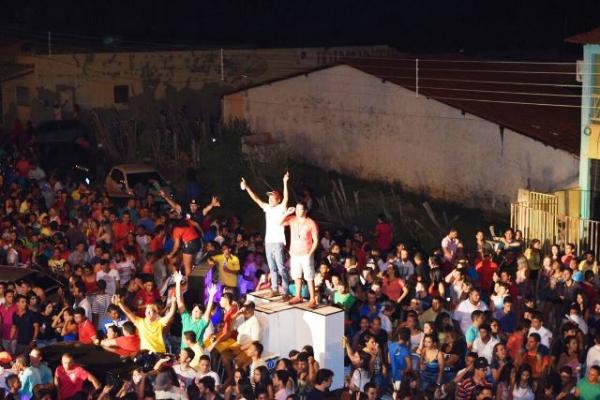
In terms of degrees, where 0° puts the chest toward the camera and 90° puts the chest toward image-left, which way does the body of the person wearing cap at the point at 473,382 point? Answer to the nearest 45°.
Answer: approximately 315°

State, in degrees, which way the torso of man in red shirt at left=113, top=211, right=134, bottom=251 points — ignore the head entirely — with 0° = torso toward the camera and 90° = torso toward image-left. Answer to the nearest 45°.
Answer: approximately 315°

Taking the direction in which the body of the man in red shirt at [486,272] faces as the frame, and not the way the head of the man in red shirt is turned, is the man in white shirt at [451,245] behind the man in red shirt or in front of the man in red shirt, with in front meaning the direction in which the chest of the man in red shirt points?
behind

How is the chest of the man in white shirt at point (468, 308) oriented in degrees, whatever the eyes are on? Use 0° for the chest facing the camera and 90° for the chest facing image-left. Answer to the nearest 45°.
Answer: approximately 315°

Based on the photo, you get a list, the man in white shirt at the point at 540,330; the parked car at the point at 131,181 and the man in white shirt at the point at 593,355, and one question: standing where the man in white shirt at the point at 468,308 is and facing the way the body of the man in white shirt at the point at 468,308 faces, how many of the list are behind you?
1

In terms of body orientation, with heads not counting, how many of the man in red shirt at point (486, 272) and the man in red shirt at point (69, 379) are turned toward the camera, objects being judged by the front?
2
